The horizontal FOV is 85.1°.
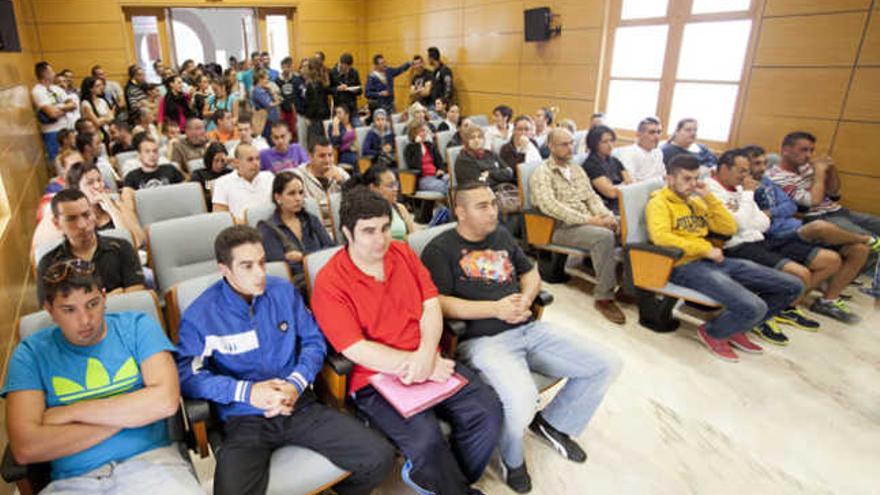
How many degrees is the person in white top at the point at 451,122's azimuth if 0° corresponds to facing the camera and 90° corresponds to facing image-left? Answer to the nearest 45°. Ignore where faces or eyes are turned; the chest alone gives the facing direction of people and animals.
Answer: approximately 315°

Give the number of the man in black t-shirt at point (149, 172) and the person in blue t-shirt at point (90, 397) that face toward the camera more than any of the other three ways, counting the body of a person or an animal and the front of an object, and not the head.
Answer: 2

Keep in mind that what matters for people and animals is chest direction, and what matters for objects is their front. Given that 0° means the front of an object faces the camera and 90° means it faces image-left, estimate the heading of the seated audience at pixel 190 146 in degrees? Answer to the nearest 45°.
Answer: approximately 315°

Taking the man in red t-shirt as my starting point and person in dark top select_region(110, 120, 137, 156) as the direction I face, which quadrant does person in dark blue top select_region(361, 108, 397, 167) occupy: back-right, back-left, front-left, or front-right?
front-right

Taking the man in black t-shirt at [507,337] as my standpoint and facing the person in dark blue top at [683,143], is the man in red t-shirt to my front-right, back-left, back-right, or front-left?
back-left

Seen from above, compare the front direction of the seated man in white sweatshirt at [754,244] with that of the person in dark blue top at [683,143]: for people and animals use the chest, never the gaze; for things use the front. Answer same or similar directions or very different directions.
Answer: same or similar directions

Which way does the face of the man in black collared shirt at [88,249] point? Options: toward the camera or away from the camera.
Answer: toward the camera

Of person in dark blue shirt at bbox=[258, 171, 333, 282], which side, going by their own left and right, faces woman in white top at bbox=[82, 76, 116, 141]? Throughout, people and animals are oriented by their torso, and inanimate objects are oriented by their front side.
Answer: back

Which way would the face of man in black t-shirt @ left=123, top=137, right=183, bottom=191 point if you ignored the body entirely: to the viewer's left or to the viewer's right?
to the viewer's right

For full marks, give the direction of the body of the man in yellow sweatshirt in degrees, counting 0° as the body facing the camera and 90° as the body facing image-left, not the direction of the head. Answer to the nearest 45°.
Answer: approximately 315°

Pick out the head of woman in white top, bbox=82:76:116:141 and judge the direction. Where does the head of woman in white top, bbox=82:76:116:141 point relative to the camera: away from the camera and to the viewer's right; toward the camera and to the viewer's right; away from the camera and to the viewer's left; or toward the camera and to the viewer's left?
toward the camera and to the viewer's right

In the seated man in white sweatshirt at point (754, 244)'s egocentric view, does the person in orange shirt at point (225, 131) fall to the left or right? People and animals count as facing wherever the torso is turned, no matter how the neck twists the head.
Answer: on their right

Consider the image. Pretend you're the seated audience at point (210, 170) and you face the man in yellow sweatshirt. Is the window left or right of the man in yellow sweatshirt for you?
left

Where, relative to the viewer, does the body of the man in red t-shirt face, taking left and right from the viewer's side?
facing the viewer and to the right of the viewer
